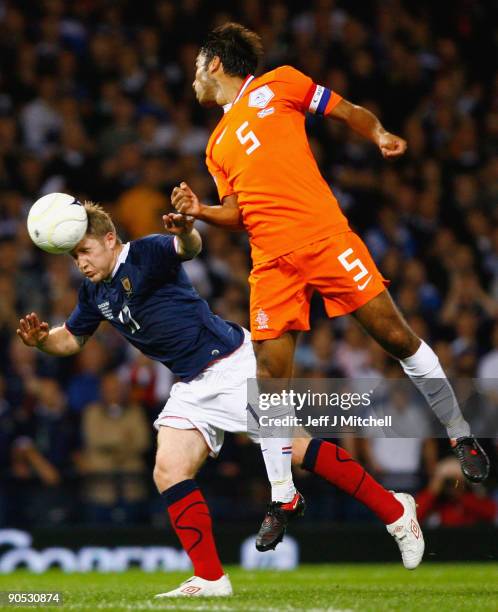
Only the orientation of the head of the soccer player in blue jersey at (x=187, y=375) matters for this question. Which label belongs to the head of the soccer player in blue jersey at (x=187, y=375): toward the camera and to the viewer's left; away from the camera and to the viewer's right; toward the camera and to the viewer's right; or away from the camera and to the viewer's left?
toward the camera and to the viewer's left

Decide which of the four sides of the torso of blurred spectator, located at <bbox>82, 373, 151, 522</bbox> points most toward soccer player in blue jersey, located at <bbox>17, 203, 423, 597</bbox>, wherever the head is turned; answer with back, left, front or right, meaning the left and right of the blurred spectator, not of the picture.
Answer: front

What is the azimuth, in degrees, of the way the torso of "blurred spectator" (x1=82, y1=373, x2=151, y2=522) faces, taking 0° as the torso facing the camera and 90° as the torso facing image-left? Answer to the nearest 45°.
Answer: approximately 0°

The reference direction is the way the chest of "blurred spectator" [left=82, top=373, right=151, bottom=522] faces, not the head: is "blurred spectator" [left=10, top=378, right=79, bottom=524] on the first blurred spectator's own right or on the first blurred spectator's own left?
on the first blurred spectator's own right

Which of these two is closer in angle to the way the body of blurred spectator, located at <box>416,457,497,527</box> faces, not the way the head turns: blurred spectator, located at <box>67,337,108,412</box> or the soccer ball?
the soccer ball

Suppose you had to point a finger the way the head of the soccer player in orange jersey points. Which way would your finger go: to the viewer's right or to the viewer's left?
to the viewer's left

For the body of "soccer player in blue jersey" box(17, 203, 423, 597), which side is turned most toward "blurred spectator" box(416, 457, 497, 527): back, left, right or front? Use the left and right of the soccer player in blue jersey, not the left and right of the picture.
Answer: back

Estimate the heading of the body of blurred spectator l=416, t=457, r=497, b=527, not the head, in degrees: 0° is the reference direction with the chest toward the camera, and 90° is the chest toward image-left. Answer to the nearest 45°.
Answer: approximately 0°

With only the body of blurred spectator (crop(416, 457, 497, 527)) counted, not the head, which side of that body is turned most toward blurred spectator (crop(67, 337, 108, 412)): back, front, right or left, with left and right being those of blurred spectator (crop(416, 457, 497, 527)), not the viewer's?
right

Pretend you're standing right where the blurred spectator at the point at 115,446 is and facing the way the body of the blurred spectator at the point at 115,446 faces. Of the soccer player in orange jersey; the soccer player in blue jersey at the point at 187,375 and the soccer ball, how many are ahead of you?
3

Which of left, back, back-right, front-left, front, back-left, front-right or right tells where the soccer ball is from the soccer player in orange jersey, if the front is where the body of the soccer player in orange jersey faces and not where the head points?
front-right

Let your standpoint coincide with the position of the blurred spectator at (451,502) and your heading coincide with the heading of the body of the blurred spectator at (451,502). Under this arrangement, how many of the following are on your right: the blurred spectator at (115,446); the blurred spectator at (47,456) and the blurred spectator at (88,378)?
3

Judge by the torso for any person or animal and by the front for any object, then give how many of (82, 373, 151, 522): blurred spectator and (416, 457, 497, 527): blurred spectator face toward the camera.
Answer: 2

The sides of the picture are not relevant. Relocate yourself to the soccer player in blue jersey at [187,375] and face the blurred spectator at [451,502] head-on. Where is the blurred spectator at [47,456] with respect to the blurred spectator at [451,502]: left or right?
left
